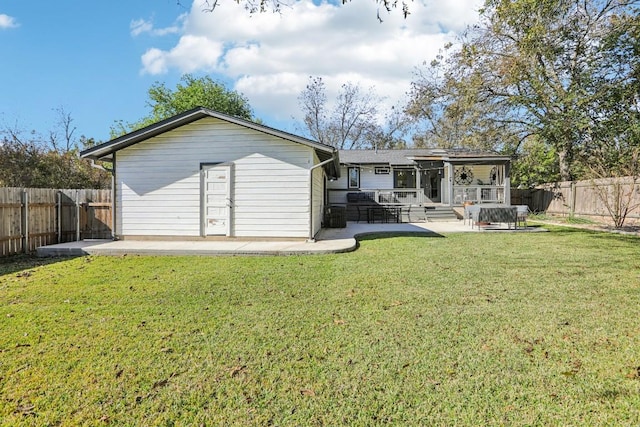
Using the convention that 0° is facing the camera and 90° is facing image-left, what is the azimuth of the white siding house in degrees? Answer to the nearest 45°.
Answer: approximately 0°

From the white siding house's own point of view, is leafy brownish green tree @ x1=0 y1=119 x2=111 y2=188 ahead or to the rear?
to the rear

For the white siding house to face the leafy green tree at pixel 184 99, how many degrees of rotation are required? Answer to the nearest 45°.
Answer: approximately 180°

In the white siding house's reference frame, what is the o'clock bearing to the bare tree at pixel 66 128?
The bare tree is roughly at 5 o'clock from the white siding house.

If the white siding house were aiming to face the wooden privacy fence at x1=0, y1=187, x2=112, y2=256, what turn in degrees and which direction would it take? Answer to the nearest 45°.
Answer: approximately 90° to its right
